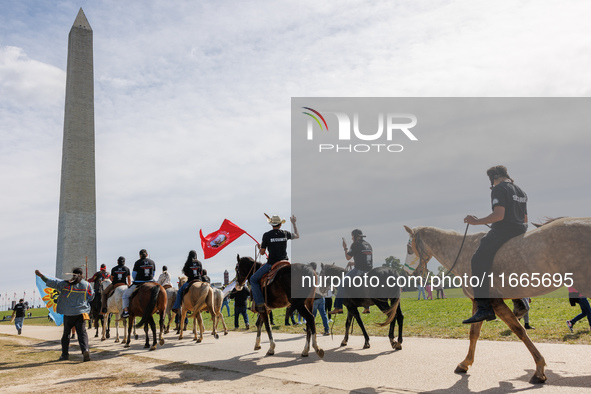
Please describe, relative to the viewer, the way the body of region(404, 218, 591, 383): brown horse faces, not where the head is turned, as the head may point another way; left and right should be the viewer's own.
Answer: facing to the left of the viewer

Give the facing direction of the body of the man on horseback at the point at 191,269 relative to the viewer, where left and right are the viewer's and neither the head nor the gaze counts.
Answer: facing away from the viewer and to the left of the viewer

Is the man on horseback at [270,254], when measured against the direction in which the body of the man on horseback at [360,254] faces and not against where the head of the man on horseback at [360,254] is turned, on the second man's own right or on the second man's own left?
on the second man's own left

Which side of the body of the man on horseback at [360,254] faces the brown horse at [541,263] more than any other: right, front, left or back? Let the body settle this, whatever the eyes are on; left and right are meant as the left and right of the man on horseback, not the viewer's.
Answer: back

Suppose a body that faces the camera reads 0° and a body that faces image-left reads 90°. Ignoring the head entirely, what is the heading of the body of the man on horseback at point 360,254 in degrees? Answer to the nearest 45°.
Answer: approximately 135°

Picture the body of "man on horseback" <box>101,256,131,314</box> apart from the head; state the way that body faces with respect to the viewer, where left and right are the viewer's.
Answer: facing away from the viewer and to the left of the viewer

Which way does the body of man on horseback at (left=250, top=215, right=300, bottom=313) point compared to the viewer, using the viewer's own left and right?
facing away from the viewer and to the left of the viewer

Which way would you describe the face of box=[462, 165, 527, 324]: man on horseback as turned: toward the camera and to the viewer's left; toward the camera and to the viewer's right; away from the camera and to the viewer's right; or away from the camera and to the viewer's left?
away from the camera and to the viewer's left
